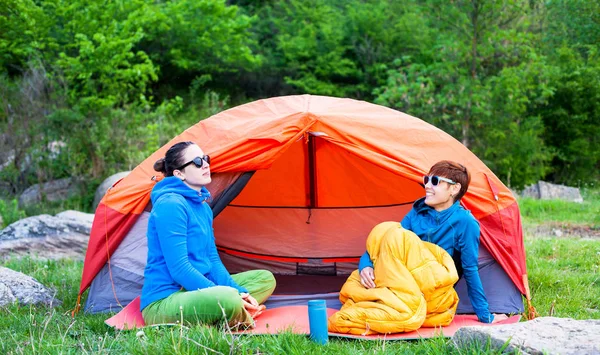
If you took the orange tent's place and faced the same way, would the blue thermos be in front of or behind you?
in front

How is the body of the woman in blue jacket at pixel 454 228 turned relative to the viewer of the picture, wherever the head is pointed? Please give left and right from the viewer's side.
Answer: facing the viewer and to the left of the viewer

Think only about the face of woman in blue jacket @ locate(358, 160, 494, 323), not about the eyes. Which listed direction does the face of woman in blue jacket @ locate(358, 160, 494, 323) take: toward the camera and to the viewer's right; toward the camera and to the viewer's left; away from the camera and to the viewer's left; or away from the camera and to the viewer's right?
toward the camera and to the viewer's left

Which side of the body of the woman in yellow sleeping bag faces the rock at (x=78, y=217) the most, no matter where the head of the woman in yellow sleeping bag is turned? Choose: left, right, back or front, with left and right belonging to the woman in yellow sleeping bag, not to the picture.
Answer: right

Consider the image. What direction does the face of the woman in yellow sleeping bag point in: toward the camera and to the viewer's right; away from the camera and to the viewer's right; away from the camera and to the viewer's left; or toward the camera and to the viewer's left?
toward the camera and to the viewer's left

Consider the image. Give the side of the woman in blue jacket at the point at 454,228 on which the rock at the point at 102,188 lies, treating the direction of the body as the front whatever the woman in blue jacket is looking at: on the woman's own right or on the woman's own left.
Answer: on the woman's own right

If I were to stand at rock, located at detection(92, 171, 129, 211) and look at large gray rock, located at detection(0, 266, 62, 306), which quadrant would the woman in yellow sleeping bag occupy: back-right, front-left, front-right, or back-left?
front-left

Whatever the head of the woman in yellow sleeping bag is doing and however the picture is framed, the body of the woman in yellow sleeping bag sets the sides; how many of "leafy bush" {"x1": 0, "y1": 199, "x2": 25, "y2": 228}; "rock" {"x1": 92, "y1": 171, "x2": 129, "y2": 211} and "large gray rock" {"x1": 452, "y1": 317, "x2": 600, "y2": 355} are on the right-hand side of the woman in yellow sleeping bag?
2

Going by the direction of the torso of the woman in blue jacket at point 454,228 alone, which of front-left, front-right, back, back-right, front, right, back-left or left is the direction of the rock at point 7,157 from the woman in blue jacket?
right

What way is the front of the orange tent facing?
toward the camera

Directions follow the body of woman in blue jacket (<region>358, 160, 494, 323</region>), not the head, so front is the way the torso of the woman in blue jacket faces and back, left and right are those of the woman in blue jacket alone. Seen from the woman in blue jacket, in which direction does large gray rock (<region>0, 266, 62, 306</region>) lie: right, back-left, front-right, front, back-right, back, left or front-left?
front-right
